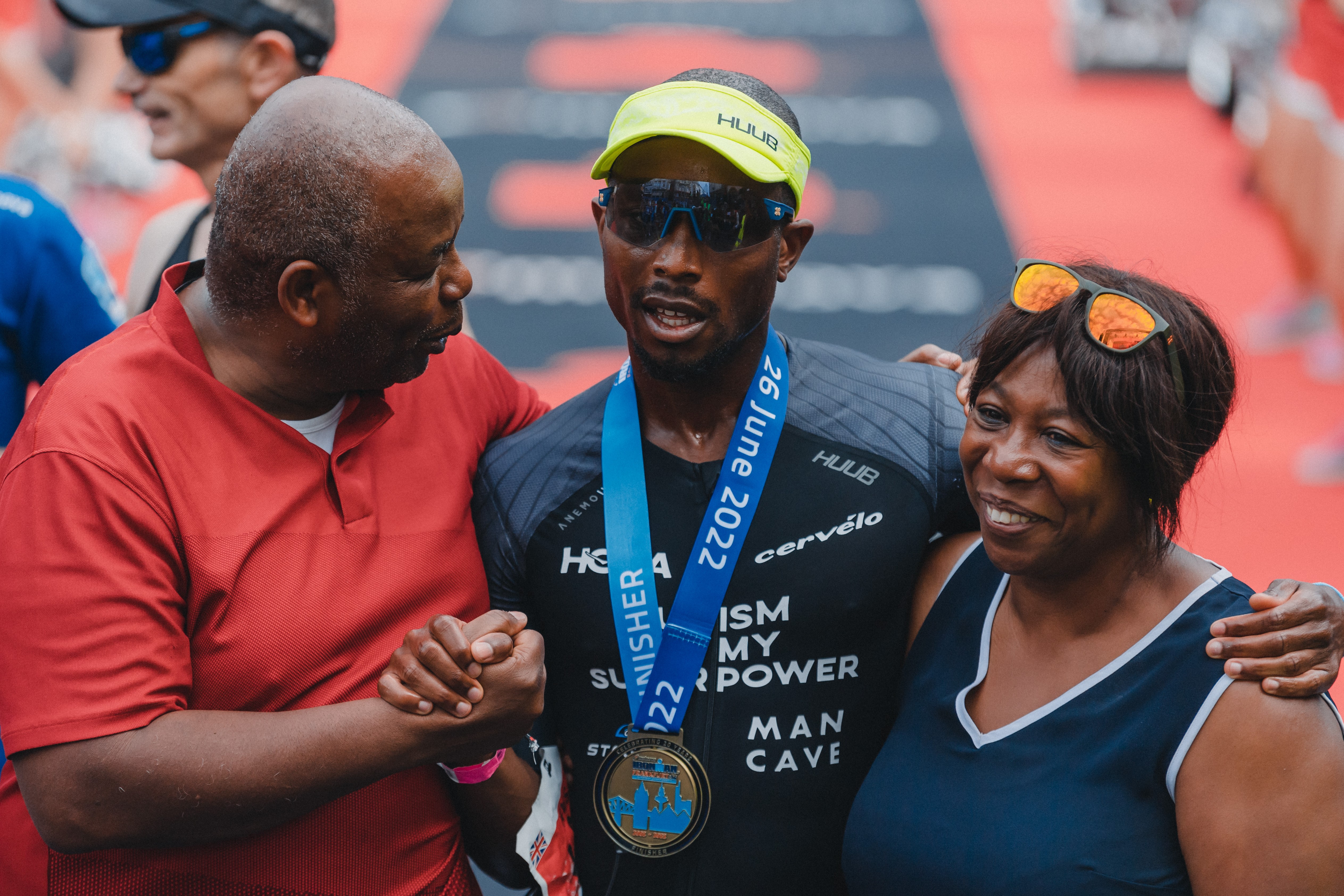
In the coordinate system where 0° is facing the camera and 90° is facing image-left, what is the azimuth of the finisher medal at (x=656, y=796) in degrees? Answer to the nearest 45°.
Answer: approximately 0°

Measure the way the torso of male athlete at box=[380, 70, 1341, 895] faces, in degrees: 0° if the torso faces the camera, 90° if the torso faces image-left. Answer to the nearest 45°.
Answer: approximately 0°

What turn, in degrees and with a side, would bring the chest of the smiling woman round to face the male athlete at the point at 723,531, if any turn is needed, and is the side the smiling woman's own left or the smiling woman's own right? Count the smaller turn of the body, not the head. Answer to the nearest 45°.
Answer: approximately 45° to the smiling woman's own right

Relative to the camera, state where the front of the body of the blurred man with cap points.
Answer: to the viewer's left

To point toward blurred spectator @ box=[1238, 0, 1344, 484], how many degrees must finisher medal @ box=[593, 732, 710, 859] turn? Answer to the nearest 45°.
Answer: approximately 180°

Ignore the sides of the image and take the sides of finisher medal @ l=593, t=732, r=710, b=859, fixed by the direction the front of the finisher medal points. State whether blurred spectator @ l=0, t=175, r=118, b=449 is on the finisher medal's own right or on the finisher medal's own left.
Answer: on the finisher medal's own right

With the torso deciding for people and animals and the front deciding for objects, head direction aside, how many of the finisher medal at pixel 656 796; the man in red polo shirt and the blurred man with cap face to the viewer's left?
1

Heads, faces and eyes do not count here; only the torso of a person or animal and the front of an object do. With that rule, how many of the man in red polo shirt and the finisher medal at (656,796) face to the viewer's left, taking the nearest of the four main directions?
0

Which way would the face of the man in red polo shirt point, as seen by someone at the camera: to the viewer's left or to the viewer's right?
to the viewer's right

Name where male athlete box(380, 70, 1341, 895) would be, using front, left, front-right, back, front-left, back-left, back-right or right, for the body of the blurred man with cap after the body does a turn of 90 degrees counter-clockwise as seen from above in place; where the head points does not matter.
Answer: front-left

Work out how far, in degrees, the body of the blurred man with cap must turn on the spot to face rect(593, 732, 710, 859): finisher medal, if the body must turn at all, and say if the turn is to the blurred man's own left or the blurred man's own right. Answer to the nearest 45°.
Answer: approximately 135° to the blurred man's own left

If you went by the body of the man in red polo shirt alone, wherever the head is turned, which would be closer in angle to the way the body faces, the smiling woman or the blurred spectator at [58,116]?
the smiling woman

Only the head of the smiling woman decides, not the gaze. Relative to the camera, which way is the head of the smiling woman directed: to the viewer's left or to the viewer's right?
to the viewer's left

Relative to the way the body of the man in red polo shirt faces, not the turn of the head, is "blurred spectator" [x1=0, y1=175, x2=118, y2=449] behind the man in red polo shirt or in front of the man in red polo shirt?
behind
